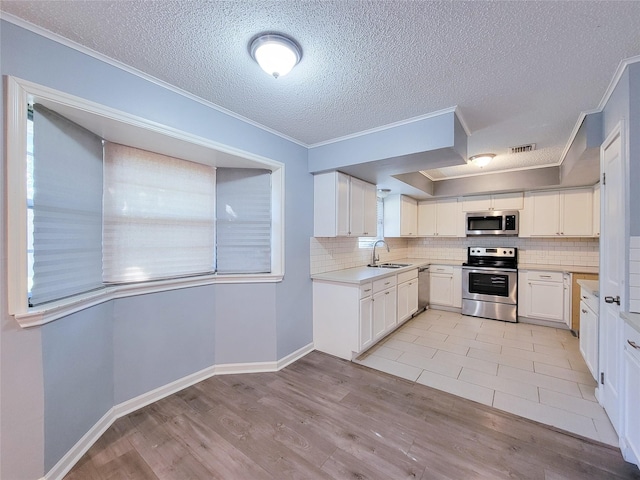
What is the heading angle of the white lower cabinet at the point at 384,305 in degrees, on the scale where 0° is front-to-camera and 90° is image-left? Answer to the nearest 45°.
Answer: approximately 315°

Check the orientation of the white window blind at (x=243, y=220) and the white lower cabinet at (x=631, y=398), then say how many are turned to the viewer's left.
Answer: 1

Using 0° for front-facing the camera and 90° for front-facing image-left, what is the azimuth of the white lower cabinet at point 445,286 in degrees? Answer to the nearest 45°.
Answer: approximately 0°

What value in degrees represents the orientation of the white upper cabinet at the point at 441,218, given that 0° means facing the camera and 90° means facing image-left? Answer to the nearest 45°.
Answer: approximately 0°

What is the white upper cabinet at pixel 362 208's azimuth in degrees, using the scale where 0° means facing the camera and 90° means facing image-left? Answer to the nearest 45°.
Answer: approximately 315°

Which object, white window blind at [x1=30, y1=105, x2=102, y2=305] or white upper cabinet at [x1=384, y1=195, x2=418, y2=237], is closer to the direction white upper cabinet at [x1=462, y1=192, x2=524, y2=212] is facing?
the white window blind

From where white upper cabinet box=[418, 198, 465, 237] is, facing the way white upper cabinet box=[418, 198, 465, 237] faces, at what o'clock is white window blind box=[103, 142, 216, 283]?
The white window blind is roughly at 1 o'clock from the white upper cabinet.

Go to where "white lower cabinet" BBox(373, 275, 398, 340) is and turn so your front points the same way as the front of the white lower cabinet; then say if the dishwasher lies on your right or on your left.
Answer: on your left
